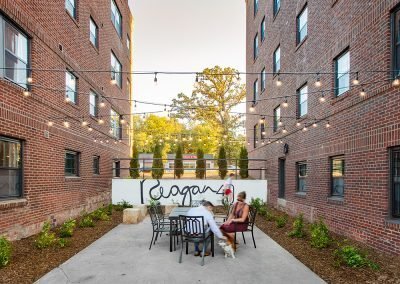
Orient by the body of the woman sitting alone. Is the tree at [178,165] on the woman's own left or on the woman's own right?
on the woman's own right

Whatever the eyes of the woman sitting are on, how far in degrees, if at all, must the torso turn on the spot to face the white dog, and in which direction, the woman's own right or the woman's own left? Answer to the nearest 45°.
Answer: approximately 45° to the woman's own left

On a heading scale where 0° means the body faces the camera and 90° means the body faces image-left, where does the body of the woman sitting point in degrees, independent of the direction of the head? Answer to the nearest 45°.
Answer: approximately 45°

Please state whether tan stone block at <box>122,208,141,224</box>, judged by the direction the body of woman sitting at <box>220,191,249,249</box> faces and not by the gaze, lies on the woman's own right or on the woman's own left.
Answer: on the woman's own right
